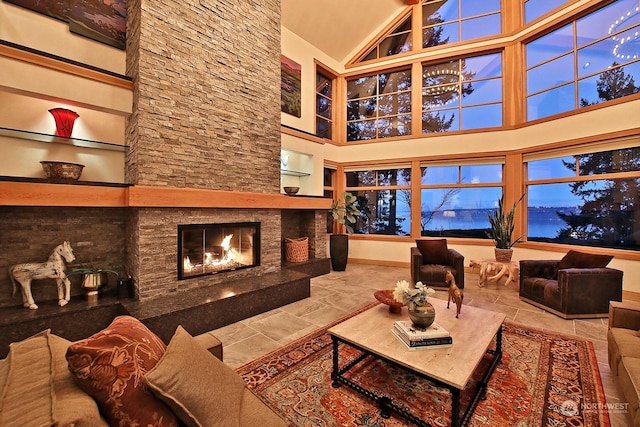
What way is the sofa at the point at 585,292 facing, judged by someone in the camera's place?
facing the viewer and to the left of the viewer

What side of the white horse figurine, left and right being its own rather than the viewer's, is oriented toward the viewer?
right

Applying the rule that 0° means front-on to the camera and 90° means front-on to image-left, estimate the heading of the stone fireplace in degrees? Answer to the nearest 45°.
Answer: approximately 315°

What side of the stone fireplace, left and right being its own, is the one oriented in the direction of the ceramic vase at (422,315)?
front

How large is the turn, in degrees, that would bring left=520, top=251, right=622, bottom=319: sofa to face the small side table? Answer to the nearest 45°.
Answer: approximately 90° to its right

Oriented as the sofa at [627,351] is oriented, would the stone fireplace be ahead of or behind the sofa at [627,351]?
ahead

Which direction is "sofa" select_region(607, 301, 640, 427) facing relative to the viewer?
to the viewer's left

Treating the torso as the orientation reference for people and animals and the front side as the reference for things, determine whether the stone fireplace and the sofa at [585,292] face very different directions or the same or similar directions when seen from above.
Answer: very different directions

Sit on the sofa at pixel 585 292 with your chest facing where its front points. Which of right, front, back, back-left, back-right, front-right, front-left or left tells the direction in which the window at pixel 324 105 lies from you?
front-right

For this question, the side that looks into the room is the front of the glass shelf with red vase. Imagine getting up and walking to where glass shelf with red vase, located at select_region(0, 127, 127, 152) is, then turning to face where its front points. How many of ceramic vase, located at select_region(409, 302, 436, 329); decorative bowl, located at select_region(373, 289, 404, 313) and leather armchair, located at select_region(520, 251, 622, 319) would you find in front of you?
3
